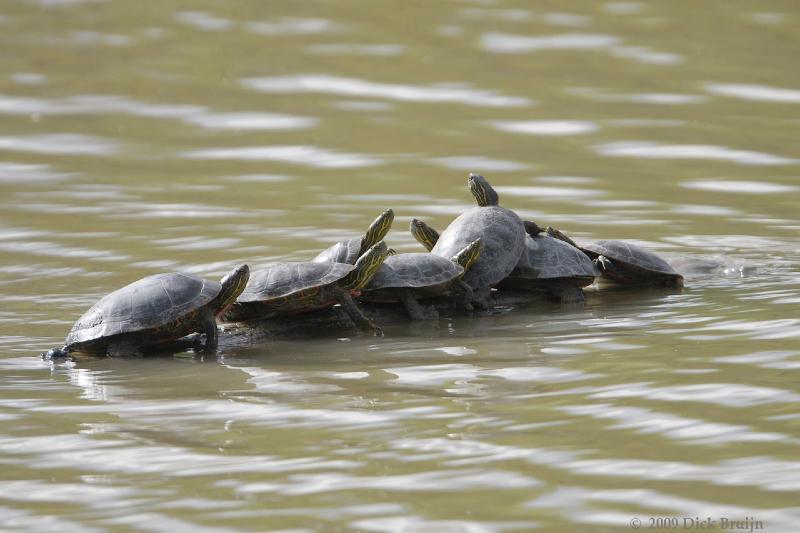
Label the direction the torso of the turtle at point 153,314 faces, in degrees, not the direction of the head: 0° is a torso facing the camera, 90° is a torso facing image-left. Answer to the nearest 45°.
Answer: approximately 270°

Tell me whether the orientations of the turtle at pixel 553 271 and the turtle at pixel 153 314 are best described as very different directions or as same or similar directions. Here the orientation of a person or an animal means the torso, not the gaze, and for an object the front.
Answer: very different directions

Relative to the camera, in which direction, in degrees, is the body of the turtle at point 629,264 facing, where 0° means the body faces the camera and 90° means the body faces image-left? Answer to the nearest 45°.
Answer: approximately 90°

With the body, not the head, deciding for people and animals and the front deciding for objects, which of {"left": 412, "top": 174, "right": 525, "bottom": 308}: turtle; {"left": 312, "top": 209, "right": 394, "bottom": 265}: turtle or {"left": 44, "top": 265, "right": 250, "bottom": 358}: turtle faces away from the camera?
{"left": 412, "top": 174, "right": 525, "bottom": 308}: turtle

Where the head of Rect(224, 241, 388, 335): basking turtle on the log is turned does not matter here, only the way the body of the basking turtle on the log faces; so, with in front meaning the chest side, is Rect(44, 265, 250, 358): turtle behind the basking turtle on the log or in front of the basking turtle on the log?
behind

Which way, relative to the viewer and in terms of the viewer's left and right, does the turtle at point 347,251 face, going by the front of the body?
facing to the right of the viewer

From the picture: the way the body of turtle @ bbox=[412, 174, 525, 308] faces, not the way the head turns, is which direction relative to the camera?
away from the camera

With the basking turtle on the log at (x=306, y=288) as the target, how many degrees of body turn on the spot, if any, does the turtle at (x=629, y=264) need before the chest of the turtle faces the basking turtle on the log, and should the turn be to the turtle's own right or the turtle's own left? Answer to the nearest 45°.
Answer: approximately 45° to the turtle's own left

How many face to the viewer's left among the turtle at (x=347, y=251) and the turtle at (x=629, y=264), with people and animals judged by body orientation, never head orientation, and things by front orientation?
1

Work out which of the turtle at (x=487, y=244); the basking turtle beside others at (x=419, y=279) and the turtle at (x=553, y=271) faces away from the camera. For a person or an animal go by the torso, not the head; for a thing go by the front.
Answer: the turtle at (x=487, y=244)

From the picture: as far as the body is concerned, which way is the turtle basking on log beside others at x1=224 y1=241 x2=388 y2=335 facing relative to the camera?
to the viewer's right

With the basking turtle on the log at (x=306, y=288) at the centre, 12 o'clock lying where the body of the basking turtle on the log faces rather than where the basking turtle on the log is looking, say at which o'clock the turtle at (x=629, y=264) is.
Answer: The turtle is roughly at 11 o'clock from the basking turtle on the log.

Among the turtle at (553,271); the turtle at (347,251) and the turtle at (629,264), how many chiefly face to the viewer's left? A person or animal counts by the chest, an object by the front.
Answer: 2
